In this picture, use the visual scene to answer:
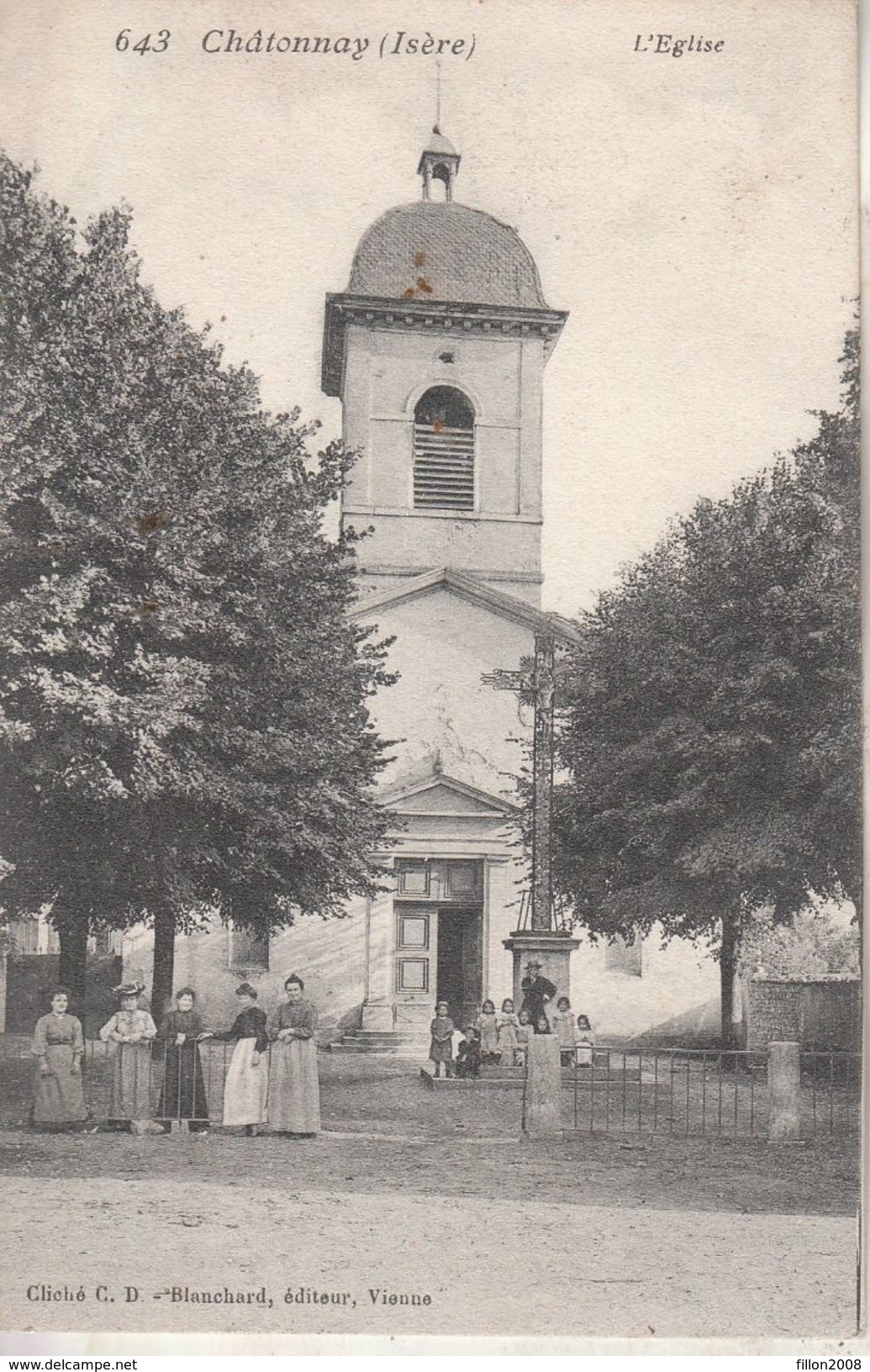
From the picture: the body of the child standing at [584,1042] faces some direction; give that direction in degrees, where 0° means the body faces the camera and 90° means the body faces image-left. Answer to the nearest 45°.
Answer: approximately 0°

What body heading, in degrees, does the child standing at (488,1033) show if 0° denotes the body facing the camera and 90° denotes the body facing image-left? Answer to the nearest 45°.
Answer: approximately 0°
